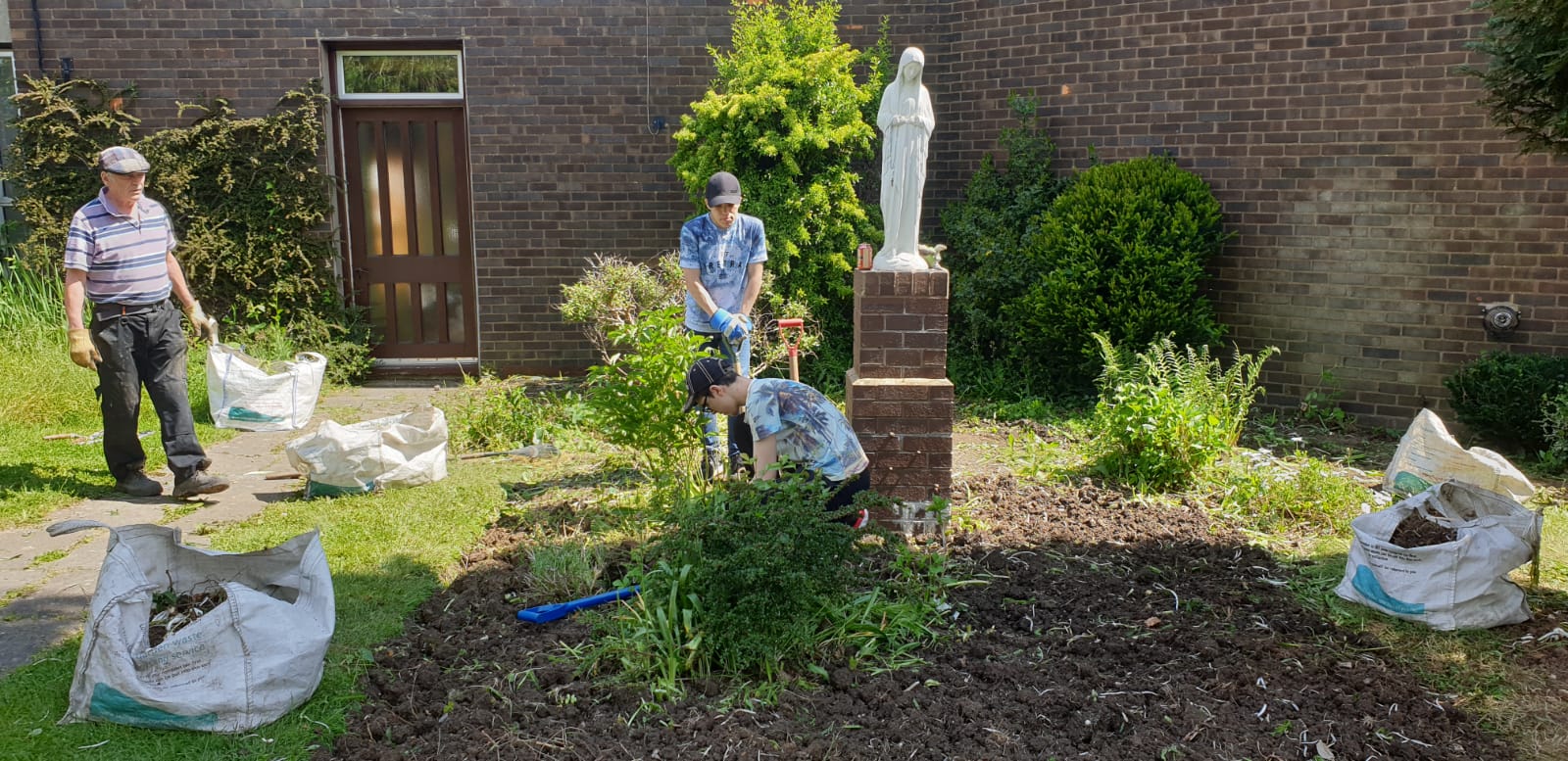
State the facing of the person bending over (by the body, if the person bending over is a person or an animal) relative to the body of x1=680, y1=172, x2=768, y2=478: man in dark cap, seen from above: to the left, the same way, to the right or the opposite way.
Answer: to the right

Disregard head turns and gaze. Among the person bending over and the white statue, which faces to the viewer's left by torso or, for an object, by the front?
the person bending over

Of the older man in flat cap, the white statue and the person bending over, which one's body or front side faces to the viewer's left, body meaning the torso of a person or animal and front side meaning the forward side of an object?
the person bending over

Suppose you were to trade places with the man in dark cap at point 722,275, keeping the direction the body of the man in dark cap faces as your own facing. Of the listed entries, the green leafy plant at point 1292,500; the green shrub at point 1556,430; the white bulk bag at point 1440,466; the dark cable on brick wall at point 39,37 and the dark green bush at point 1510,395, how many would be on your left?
4

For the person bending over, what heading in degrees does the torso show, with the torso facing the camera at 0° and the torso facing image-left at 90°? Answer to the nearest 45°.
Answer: approximately 90°

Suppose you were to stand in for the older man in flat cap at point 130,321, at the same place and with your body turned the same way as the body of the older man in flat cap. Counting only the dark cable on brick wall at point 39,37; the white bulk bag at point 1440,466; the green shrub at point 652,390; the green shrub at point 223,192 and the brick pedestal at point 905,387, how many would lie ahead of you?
3

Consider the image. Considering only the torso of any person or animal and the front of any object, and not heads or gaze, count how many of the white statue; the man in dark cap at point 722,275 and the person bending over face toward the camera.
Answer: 2

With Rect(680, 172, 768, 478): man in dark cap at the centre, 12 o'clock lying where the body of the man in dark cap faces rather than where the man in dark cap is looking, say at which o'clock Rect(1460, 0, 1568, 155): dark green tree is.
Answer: The dark green tree is roughly at 10 o'clock from the man in dark cap.

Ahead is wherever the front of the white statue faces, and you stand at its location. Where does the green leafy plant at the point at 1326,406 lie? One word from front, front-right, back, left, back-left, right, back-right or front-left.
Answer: back-left

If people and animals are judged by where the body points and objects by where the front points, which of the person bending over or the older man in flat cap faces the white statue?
the older man in flat cap

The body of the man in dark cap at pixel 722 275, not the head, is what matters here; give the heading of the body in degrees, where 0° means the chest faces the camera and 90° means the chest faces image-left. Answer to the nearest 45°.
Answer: approximately 0°

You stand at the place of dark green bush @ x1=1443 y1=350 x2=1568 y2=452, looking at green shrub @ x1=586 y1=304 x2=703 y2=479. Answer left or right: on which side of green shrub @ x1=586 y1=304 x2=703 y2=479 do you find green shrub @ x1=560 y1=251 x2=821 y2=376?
right

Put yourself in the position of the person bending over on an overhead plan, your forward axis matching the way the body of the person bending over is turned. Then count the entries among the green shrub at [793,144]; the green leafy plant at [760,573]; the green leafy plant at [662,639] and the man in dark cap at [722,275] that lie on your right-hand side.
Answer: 2

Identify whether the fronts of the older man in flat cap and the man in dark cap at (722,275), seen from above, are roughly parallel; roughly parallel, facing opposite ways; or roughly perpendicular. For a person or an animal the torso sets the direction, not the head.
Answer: roughly perpendicular

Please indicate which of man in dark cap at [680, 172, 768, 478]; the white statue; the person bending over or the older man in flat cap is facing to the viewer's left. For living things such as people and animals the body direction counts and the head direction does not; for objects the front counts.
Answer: the person bending over
